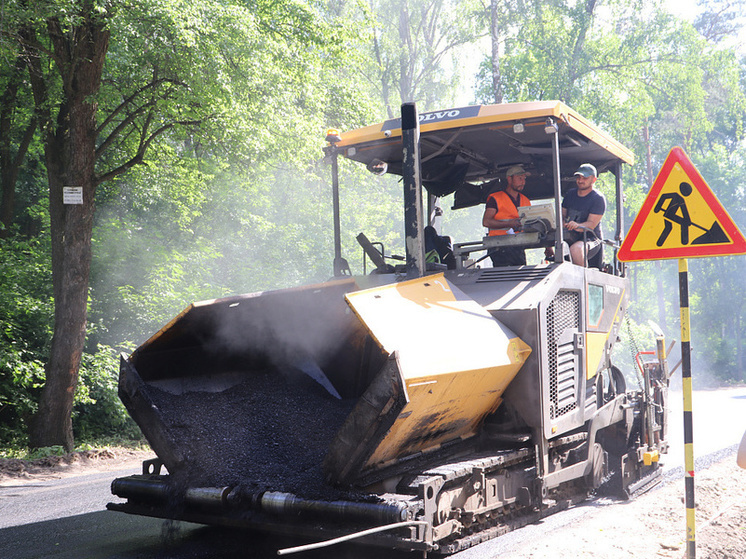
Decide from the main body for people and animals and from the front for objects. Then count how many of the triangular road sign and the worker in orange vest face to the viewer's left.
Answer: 0

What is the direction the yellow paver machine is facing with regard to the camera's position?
facing the viewer and to the left of the viewer

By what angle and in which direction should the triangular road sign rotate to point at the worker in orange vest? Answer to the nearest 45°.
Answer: approximately 135° to its right

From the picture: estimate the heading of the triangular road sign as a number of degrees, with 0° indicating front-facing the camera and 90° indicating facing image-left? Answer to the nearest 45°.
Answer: approximately 0°

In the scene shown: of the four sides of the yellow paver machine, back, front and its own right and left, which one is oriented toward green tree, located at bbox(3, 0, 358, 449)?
right

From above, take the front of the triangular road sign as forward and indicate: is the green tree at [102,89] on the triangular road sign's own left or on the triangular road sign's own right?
on the triangular road sign's own right
